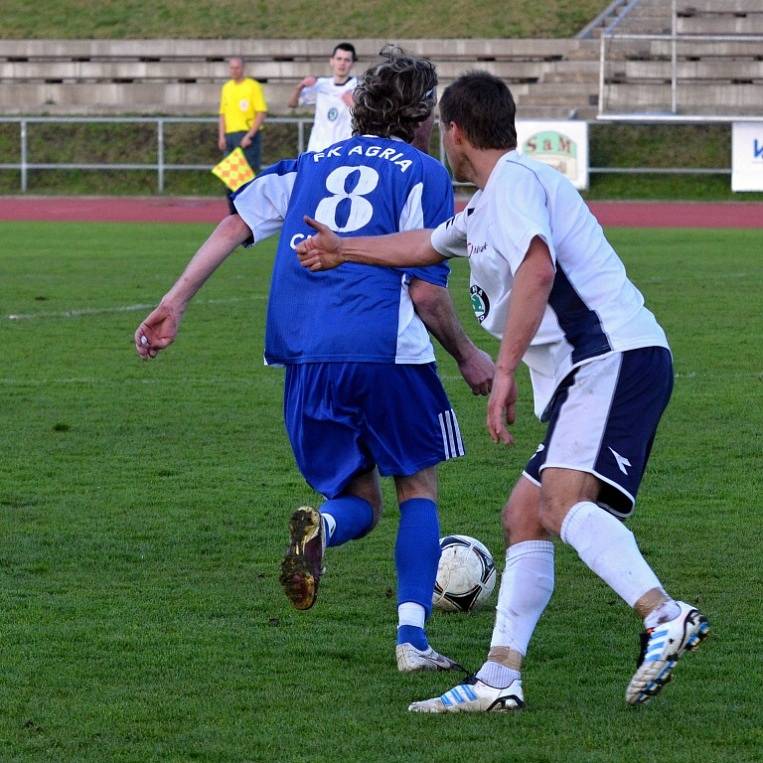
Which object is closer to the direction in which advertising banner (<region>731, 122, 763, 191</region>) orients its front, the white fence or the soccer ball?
the soccer ball

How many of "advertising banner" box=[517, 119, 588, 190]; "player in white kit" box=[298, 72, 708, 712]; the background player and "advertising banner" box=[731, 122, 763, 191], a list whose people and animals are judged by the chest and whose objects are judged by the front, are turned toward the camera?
3

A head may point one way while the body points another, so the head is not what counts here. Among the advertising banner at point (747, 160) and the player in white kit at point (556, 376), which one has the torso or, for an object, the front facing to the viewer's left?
the player in white kit

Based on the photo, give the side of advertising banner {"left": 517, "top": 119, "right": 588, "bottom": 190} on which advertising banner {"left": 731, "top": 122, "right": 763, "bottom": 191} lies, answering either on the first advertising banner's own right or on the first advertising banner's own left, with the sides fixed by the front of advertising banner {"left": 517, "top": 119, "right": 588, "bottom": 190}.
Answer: on the first advertising banner's own left

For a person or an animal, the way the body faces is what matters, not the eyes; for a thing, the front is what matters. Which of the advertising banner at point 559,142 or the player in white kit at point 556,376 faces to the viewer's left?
the player in white kit

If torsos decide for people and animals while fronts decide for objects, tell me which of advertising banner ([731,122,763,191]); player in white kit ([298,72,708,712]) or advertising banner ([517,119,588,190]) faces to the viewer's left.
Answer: the player in white kit

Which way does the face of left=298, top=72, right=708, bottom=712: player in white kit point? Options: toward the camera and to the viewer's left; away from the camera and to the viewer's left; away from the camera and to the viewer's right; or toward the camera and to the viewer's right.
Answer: away from the camera and to the viewer's left

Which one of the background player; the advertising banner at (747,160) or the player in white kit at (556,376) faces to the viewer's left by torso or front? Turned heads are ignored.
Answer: the player in white kit

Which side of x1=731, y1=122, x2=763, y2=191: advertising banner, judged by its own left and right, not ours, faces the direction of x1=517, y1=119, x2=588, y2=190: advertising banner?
right

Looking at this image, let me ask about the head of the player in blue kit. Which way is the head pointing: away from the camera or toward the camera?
away from the camera

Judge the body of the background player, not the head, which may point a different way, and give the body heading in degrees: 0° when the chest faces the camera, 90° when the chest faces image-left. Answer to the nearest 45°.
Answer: approximately 0°

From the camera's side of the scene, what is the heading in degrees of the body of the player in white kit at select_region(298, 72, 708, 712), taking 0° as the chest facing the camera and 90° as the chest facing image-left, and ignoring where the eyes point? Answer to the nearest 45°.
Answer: approximately 90°
